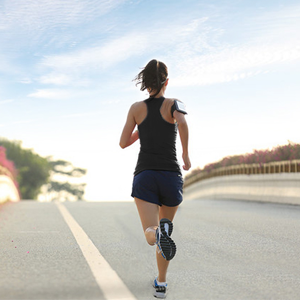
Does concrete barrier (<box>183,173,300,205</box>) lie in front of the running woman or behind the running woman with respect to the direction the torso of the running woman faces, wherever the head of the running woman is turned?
in front

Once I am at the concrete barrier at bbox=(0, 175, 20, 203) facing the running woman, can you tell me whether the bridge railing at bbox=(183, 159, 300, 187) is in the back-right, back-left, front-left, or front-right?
front-left

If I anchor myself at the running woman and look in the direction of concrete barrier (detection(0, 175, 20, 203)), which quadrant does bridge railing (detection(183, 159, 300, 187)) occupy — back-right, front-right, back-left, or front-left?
front-right

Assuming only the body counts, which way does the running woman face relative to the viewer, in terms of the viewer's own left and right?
facing away from the viewer

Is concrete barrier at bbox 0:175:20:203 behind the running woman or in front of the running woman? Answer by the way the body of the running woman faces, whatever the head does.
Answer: in front

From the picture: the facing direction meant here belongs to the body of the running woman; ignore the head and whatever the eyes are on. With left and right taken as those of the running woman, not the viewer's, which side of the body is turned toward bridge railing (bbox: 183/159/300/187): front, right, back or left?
front

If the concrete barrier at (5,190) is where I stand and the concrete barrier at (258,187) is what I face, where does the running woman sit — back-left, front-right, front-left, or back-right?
front-right
